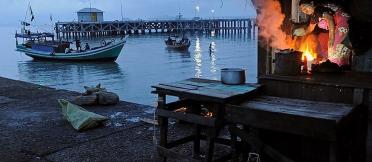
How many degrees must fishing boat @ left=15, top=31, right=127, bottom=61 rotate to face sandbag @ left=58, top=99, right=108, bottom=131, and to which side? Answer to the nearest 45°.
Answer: approximately 90° to its right

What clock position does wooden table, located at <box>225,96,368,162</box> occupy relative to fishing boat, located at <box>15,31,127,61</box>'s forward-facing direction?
The wooden table is roughly at 3 o'clock from the fishing boat.

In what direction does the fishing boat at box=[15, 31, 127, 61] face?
to the viewer's right

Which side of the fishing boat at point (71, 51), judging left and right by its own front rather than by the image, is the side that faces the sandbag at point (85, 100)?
right
